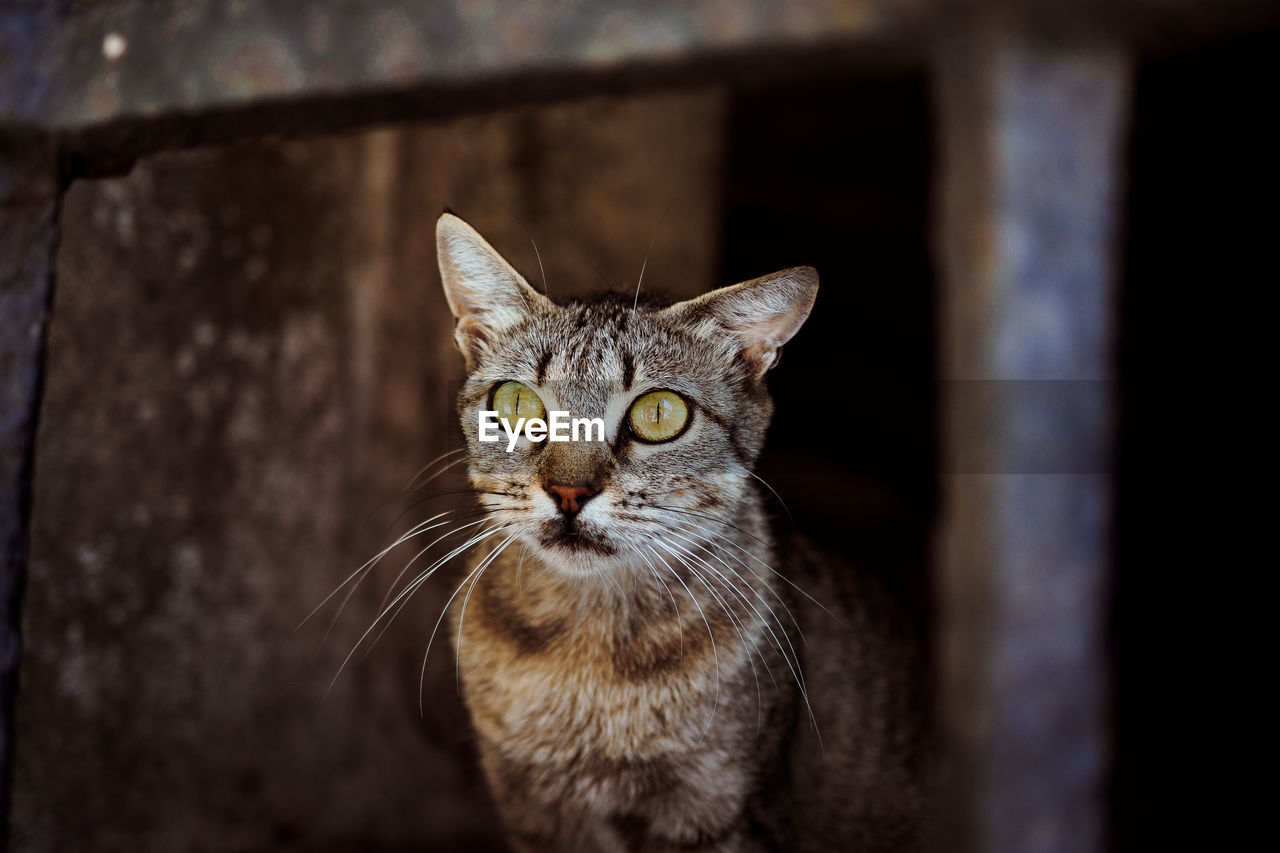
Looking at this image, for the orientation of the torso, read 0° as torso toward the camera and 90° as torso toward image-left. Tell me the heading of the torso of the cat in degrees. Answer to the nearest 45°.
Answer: approximately 45°

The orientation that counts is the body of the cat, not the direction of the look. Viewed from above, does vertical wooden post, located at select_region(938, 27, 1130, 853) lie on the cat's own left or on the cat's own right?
on the cat's own left
